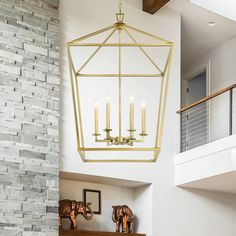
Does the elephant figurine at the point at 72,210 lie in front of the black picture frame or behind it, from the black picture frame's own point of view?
in front

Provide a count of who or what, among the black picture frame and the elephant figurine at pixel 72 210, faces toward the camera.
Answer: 1

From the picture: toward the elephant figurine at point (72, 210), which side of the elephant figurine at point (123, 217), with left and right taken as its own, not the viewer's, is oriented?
front

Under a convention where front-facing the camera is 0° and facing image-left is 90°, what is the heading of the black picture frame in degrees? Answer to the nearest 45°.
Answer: approximately 0°

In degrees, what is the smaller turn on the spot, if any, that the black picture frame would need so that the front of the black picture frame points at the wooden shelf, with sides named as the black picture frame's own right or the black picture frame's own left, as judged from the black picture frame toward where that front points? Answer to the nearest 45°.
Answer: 0° — it already faces it
